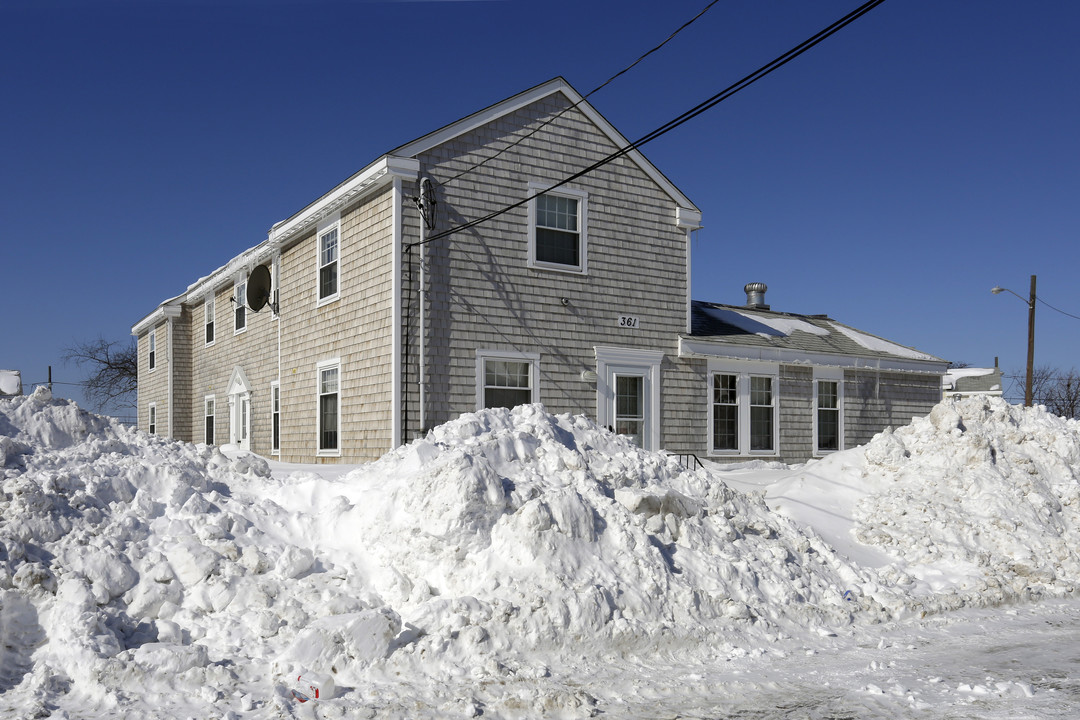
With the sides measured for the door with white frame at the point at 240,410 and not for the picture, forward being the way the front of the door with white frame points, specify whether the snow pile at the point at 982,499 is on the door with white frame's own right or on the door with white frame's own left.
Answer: on the door with white frame's own left

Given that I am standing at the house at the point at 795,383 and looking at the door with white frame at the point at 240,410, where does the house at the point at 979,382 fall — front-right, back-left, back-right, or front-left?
back-right

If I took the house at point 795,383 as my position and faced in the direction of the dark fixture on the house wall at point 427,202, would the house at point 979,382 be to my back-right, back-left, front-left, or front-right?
back-right

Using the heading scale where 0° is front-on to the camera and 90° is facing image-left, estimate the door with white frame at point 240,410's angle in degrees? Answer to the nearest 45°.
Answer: approximately 45°

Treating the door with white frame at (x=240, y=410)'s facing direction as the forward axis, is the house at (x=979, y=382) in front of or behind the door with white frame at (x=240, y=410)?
behind
